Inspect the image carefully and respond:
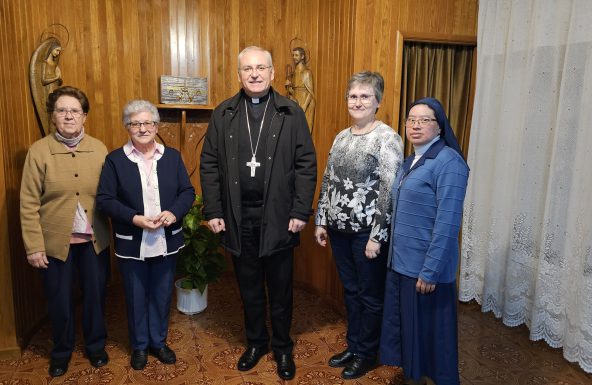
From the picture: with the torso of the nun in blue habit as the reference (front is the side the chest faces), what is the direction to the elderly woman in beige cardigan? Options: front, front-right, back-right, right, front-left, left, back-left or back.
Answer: front-right

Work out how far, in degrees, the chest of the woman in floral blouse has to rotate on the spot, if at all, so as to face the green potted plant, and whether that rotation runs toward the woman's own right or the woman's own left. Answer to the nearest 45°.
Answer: approximately 90° to the woman's own right

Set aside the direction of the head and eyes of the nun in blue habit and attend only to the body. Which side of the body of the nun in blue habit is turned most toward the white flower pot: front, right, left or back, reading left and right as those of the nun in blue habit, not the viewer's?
right

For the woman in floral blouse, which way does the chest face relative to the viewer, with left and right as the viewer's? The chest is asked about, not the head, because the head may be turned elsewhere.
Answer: facing the viewer and to the left of the viewer

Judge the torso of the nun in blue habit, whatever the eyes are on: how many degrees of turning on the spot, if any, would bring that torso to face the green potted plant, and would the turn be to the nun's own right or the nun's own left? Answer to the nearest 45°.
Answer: approximately 90° to the nun's own right

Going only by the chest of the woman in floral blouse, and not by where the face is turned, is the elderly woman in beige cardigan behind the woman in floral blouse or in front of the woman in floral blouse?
in front

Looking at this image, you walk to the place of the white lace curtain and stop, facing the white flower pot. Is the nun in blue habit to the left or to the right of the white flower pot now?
left

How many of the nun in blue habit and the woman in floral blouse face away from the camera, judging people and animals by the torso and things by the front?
0
